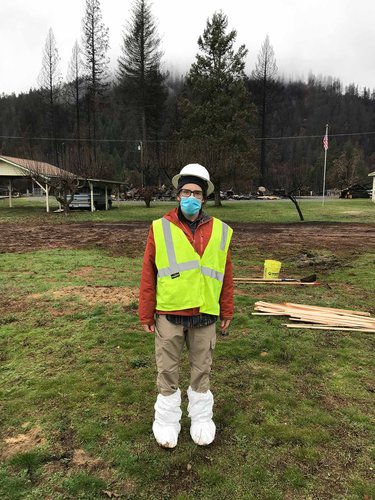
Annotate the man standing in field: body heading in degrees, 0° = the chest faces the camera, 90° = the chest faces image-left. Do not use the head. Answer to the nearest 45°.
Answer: approximately 0°

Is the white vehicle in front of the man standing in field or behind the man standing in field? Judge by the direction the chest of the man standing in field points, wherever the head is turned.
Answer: behind

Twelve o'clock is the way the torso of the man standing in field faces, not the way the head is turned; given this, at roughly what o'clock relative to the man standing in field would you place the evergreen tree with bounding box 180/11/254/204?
The evergreen tree is roughly at 6 o'clock from the man standing in field.

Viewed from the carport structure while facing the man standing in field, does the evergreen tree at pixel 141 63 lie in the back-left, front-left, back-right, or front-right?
back-left

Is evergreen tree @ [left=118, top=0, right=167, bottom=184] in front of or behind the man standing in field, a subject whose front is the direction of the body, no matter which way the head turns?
behind

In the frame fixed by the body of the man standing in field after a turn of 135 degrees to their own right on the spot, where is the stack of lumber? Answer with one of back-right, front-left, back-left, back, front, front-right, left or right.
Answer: right

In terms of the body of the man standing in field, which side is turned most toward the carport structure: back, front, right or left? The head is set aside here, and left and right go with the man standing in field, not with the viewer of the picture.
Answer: back
